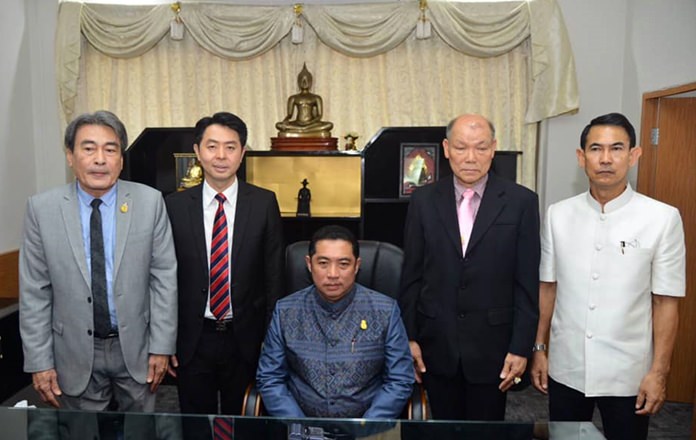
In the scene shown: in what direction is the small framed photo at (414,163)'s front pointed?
toward the camera

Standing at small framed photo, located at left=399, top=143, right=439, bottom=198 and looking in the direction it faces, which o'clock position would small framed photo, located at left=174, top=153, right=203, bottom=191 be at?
small framed photo, located at left=174, top=153, right=203, bottom=191 is roughly at 3 o'clock from small framed photo, located at left=399, top=143, right=439, bottom=198.

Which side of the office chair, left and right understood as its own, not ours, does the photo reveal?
front

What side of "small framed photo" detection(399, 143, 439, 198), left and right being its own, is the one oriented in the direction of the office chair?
front

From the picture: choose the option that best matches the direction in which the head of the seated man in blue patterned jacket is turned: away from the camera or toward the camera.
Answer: toward the camera

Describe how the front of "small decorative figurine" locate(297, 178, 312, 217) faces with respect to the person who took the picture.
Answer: facing the viewer

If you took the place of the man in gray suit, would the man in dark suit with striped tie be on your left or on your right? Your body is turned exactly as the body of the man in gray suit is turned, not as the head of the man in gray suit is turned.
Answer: on your left

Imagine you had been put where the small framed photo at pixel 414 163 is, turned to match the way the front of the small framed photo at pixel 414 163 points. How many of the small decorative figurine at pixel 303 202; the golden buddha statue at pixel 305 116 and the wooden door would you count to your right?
2

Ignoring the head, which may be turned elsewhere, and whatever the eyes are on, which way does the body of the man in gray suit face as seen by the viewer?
toward the camera

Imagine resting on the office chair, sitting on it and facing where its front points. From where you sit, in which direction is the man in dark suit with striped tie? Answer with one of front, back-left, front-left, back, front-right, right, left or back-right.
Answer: right

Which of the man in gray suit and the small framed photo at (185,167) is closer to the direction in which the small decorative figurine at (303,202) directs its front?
the man in gray suit

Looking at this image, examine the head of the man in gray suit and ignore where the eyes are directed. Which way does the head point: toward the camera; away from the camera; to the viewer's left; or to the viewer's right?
toward the camera

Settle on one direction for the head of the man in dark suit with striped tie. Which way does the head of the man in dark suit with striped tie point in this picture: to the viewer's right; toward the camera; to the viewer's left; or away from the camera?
toward the camera

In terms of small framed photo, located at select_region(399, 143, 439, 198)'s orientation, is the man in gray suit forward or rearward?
forward

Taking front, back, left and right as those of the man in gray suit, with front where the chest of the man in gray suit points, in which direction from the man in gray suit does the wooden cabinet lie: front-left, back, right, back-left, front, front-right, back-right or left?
back-left

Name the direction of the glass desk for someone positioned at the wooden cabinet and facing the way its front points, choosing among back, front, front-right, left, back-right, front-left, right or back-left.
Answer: front
